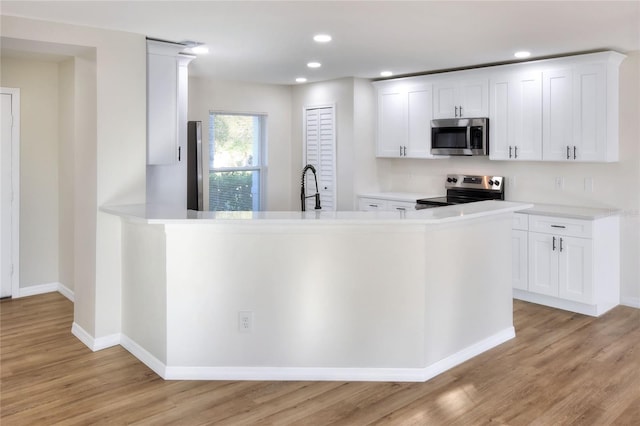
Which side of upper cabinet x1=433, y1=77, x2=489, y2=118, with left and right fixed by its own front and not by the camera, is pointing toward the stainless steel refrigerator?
right

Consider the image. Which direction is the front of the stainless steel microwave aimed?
toward the camera

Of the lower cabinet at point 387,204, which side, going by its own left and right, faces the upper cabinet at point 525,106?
left

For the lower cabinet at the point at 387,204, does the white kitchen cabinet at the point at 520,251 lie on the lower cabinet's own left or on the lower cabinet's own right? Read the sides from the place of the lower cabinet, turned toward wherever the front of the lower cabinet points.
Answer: on the lower cabinet's own left

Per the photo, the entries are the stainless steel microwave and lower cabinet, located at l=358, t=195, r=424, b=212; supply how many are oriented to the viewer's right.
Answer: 0

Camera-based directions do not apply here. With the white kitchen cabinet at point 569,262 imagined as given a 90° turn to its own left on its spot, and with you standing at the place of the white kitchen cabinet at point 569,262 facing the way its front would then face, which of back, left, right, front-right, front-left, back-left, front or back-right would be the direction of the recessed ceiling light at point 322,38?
right

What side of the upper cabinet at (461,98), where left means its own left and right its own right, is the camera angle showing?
front

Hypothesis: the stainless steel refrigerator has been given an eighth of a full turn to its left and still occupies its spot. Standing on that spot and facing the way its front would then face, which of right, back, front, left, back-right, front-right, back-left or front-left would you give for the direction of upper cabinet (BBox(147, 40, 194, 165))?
back-right
